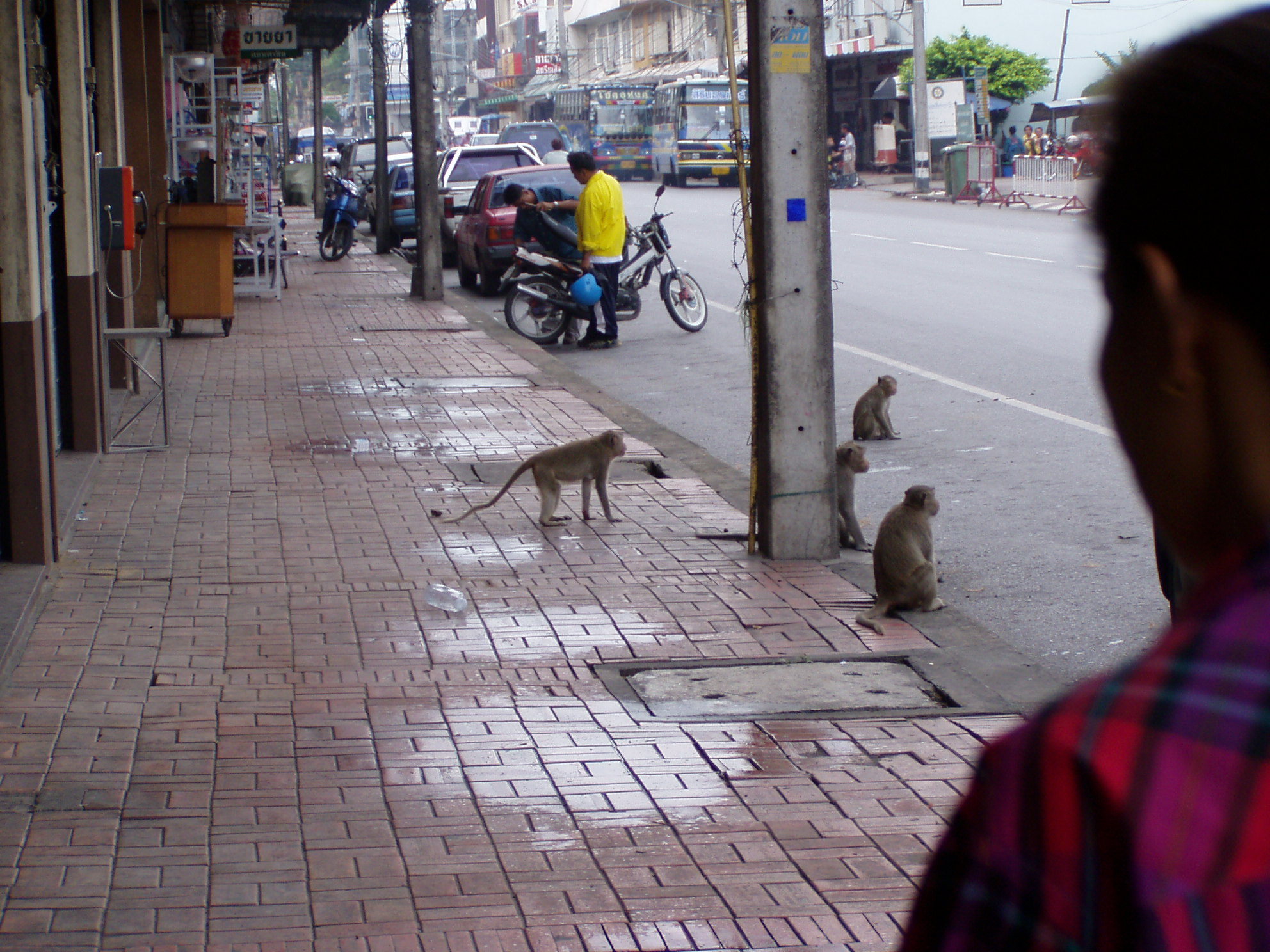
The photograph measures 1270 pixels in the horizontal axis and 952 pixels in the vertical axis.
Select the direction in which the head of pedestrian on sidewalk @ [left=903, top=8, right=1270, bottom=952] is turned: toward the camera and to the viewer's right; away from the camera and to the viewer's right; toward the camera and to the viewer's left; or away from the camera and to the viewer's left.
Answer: away from the camera and to the viewer's left

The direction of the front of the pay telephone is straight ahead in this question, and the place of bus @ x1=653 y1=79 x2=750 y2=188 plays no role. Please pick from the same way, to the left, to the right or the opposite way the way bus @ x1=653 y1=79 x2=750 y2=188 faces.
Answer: to the right

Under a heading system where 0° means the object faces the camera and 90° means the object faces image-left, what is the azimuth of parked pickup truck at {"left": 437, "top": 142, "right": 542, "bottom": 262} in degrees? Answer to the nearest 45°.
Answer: approximately 180°

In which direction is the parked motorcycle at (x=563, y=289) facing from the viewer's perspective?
to the viewer's right

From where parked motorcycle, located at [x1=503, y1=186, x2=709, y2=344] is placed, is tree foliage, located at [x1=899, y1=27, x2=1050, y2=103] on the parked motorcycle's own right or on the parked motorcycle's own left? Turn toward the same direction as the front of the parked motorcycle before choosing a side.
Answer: on the parked motorcycle's own left

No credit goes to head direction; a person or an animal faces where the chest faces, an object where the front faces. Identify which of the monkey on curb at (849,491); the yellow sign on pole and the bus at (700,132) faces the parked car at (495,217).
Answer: the bus

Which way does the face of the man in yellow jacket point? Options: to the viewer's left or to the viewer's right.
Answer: to the viewer's left

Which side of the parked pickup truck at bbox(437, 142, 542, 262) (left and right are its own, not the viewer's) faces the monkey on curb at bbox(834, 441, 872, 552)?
back

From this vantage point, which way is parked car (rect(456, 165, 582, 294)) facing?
away from the camera

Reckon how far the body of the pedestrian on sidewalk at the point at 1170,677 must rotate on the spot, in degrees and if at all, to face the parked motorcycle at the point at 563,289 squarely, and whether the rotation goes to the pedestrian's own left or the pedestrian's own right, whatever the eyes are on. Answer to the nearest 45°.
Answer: approximately 45° to the pedestrian's own right

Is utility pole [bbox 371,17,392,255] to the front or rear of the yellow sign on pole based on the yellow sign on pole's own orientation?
to the rear

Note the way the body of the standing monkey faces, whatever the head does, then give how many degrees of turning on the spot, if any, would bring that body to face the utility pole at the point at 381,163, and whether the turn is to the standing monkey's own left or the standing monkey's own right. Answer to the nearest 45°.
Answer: approximately 90° to the standing monkey's own left

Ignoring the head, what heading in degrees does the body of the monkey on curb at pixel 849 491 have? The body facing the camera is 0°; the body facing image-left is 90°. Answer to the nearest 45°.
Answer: approximately 270°
